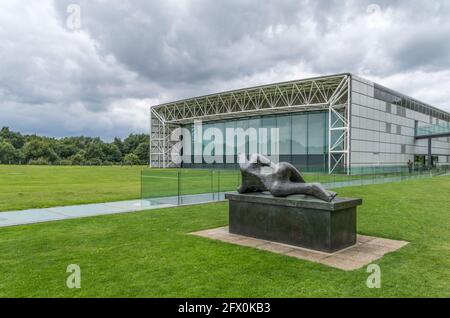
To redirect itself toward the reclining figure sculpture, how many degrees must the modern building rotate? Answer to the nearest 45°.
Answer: approximately 45° to its left

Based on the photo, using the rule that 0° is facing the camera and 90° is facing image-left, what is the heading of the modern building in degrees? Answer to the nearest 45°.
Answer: approximately 45°

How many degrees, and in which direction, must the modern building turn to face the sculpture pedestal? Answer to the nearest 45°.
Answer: approximately 45° to its left
